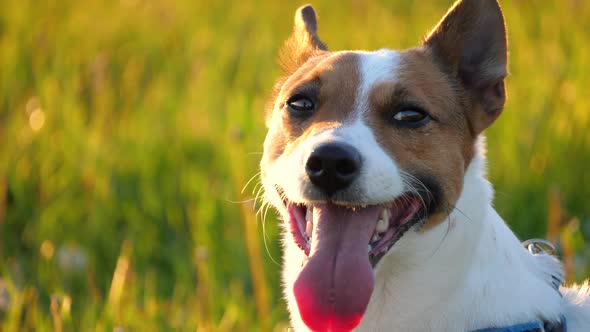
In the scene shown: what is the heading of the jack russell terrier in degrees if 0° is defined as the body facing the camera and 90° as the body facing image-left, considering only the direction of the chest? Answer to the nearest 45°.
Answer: approximately 45°
